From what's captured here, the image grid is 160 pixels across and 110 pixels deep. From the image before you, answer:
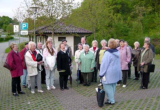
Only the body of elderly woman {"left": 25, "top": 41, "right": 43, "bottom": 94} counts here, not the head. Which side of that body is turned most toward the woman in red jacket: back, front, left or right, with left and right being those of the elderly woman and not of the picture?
right

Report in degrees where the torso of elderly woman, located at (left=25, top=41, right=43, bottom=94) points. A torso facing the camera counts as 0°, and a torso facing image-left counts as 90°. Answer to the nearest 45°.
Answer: approximately 315°

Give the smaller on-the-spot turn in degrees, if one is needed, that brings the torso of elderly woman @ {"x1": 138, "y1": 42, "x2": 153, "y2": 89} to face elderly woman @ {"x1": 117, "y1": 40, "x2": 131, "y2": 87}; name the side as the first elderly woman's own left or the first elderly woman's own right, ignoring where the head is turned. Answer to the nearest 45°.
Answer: approximately 90° to the first elderly woman's own right

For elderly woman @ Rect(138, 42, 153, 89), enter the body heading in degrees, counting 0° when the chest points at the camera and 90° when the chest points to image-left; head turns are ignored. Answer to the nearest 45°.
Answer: approximately 45°

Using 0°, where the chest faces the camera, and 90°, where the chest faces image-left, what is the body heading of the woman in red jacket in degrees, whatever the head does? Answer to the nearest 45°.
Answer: approximately 315°

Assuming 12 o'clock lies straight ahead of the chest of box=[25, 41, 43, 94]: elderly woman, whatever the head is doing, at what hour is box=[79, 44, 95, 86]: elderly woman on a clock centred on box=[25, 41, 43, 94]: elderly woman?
box=[79, 44, 95, 86]: elderly woman is roughly at 10 o'clock from box=[25, 41, 43, 94]: elderly woman.

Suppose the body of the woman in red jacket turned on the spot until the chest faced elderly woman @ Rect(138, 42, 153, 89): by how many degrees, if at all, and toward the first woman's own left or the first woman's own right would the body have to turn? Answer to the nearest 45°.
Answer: approximately 45° to the first woman's own left

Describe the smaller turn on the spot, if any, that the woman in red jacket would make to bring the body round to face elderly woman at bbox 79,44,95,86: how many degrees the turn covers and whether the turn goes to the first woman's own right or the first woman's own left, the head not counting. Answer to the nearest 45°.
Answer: approximately 45° to the first woman's own left
